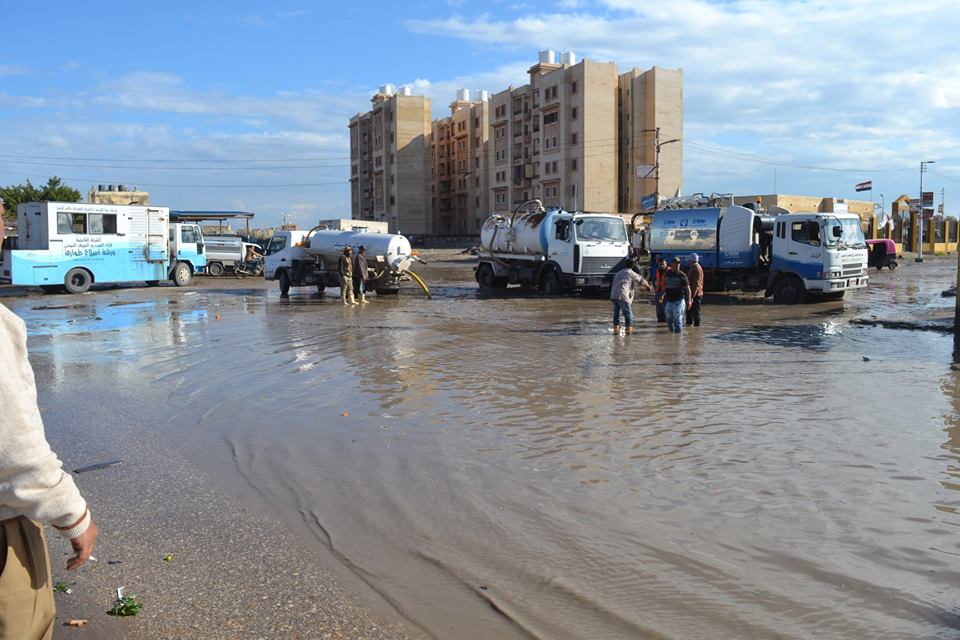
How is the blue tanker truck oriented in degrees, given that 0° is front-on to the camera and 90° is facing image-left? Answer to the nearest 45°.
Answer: approximately 315°

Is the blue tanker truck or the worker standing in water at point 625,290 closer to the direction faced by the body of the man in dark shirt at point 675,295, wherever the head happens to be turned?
the worker standing in water

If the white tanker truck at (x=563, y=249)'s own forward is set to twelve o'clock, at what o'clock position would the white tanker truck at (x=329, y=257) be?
the white tanker truck at (x=329, y=257) is roughly at 5 o'clock from the white tanker truck at (x=563, y=249).

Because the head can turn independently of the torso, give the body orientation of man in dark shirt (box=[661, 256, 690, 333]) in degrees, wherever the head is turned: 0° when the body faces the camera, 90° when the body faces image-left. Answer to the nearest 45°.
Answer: approximately 0°

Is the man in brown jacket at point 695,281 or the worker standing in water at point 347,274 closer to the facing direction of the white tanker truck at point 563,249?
the man in brown jacket

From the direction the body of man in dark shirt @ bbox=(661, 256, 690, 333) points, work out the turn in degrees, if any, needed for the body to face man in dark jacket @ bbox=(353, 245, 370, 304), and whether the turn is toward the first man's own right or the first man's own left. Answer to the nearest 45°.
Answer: approximately 135° to the first man's own right

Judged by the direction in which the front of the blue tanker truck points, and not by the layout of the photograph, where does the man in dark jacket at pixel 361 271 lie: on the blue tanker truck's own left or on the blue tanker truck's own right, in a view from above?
on the blue tanker truck's own right
